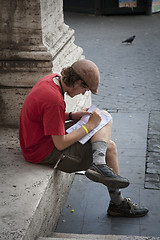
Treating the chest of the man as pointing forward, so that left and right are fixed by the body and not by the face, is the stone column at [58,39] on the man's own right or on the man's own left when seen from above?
on the man's own left

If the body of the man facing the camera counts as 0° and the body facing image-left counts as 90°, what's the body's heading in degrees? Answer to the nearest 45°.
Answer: approximately 270°

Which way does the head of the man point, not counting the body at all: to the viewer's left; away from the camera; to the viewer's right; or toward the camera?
to the viewer's right
